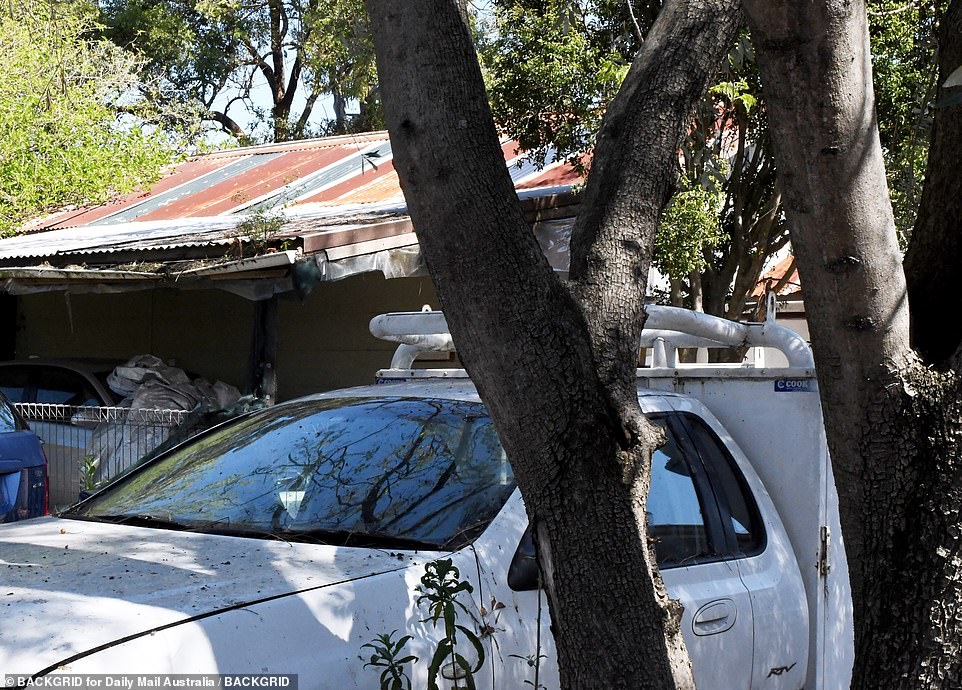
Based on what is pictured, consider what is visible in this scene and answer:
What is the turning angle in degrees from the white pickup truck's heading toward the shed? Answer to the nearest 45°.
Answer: approximately 135° to its right

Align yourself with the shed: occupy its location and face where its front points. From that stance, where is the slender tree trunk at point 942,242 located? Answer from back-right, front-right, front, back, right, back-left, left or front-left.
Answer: front-left

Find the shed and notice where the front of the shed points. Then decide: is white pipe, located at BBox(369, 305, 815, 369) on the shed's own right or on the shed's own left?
on the shed's own left

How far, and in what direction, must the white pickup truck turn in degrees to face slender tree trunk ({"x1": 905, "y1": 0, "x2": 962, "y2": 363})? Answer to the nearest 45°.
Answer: approximately 90° to its left

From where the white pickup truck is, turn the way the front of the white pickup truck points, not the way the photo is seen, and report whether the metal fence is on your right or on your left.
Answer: on your right

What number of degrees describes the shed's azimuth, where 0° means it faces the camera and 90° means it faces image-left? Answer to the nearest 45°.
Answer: approximately 45°

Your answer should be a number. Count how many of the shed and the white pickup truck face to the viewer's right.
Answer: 0

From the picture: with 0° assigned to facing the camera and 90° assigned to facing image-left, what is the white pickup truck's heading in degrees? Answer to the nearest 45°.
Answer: approximately 45°
